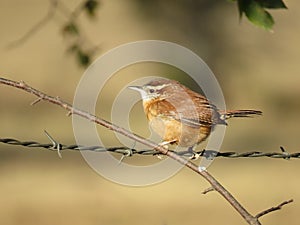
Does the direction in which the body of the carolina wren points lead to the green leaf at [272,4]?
no

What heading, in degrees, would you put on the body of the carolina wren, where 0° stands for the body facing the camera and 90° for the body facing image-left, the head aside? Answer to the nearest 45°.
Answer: approximately 90°
